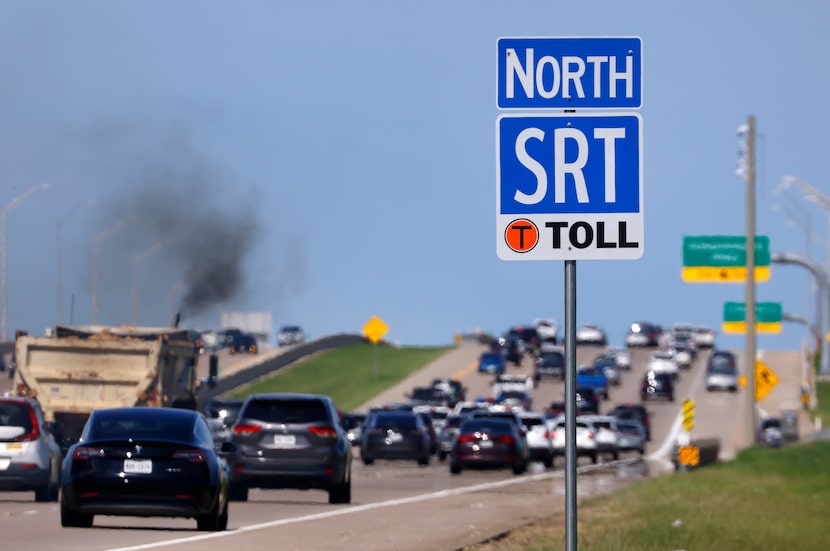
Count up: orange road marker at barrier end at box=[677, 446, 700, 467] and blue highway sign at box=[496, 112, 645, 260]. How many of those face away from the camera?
0

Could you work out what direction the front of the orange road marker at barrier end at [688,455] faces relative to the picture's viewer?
facing the viewer

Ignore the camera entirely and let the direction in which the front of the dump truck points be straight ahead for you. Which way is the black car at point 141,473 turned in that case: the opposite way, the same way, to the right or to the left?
the same way

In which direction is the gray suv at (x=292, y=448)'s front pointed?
away from the camera

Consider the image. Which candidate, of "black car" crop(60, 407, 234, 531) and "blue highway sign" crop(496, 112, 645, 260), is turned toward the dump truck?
the black car

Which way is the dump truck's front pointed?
away from the camera

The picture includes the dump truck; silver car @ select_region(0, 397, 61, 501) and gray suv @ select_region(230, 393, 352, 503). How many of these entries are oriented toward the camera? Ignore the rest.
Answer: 0

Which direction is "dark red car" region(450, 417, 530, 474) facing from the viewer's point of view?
away from the camera

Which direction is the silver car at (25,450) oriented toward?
away from the camera

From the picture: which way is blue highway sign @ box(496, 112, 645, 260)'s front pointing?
toward the camera

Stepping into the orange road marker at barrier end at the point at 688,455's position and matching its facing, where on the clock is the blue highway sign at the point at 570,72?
The blue highway sign is roughly at 12 o'clock from the orange road marker at barrier end.

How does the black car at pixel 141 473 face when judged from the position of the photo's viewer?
facing away from the viewer

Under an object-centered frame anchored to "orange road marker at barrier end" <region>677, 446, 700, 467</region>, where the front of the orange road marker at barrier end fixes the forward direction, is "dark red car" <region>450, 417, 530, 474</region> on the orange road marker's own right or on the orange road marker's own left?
on the orange road marker's own right

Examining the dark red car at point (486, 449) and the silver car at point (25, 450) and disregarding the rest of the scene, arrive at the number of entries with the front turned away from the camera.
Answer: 2
